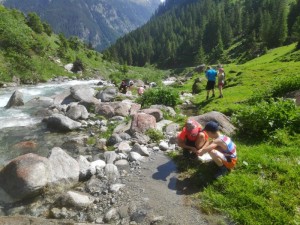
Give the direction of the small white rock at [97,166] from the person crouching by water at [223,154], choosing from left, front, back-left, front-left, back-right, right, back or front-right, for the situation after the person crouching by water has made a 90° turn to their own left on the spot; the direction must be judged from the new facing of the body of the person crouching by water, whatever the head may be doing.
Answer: right

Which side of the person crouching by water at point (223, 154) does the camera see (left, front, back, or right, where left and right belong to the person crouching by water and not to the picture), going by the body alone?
left

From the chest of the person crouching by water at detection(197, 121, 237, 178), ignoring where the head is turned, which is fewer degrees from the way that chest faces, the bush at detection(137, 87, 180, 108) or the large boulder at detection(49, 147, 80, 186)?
the large boulder

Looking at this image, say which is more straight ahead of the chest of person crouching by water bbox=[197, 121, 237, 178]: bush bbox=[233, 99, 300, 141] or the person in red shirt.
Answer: the person in red shirt

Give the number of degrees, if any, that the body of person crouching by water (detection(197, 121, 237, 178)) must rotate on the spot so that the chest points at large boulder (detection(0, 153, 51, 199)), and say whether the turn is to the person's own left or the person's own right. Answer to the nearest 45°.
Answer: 0° — they already face it

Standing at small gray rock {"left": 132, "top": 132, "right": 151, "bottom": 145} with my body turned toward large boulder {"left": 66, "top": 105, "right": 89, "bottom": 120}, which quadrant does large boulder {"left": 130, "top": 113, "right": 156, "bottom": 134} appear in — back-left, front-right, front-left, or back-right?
front-right

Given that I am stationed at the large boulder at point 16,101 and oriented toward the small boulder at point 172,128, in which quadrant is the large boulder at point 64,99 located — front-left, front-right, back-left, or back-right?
front-left

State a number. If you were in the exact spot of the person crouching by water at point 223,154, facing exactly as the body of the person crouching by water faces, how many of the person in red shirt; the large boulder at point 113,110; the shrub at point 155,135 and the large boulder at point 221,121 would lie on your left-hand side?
0

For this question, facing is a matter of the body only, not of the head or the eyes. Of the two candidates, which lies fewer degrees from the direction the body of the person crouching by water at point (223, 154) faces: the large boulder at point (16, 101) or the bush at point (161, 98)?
the large boulder
